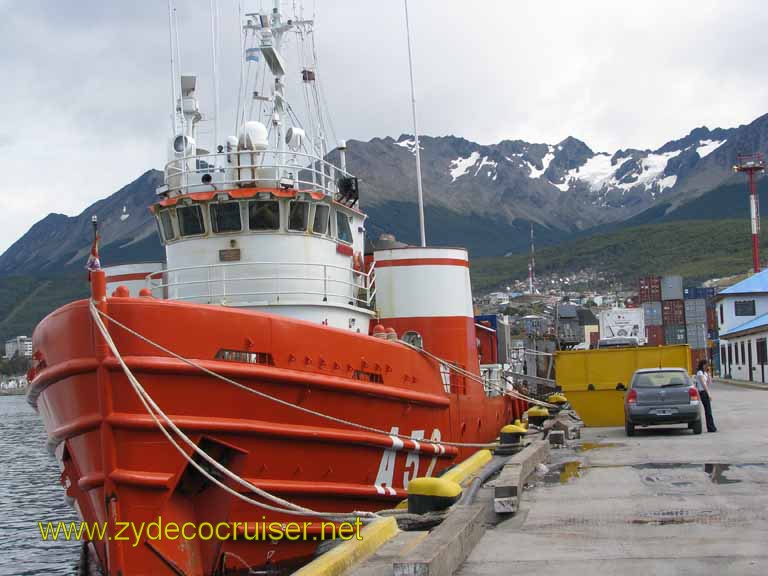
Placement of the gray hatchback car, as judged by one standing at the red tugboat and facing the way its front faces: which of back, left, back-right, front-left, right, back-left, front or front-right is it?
back

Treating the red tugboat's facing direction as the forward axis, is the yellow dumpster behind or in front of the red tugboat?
behind

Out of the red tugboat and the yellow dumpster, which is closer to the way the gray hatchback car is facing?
the yellow dumpster

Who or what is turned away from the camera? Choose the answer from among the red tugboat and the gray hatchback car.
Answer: the gray hatchback car

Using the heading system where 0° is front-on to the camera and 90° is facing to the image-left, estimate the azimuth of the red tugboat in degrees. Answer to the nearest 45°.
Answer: approximately 45°

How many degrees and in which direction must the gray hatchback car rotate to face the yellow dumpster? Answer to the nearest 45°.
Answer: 0° — it already faces it

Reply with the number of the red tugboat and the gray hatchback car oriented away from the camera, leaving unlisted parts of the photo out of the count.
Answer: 1

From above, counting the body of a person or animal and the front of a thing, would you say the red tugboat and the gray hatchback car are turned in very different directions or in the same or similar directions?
very different directions

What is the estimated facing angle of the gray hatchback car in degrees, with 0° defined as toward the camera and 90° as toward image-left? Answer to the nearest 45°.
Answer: approximately 180°
